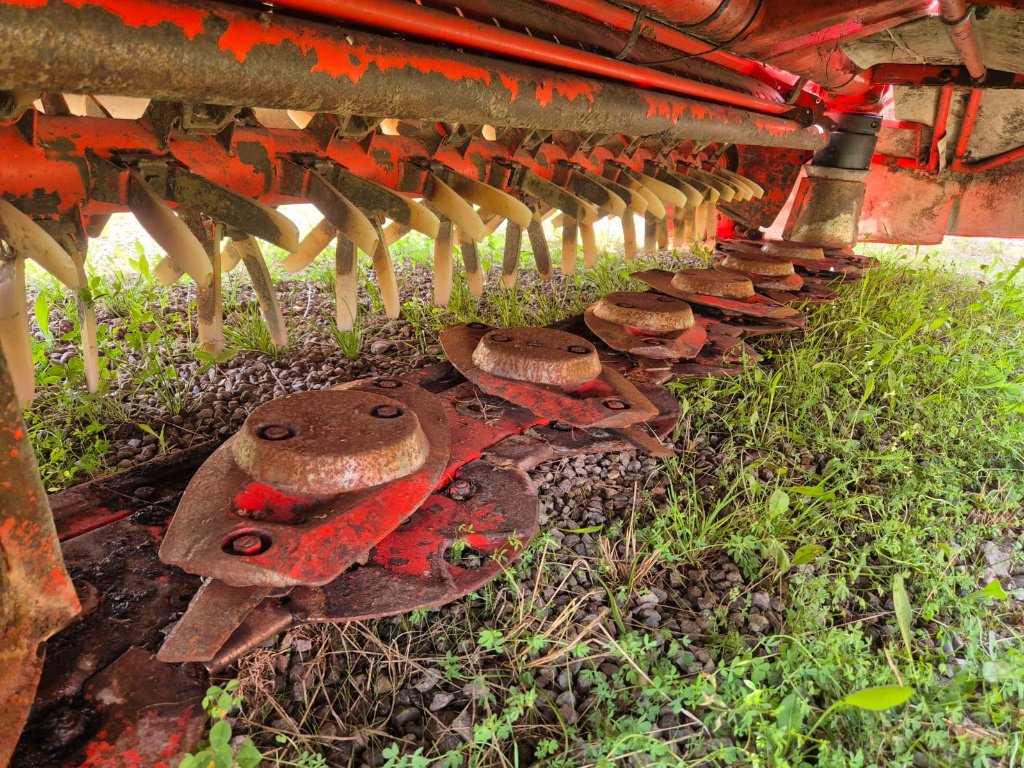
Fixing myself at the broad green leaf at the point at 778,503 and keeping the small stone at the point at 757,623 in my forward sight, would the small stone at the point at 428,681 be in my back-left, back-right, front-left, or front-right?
front-right

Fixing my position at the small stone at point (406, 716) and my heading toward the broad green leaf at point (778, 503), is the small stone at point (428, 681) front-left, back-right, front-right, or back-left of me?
front-left

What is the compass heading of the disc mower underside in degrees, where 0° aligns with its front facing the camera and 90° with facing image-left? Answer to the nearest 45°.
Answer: approximately 315°

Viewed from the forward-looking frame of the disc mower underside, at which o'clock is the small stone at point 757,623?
The small stone is roughly at 11 o'clock from the disc mower underside.
